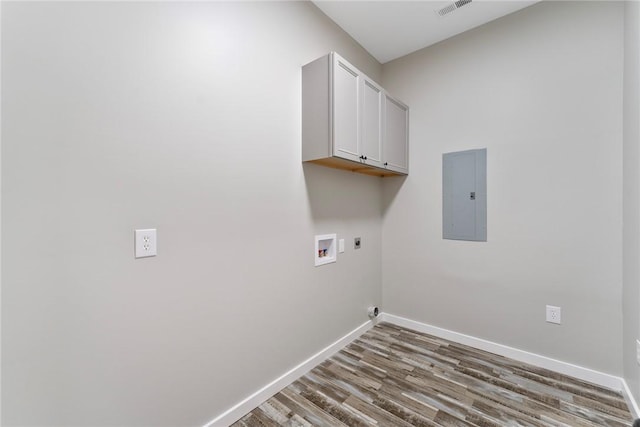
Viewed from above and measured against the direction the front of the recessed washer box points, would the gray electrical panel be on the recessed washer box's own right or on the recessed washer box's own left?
on the recessed washer box's own left

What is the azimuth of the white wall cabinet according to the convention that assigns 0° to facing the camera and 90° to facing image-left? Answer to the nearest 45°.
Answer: approximately 315°

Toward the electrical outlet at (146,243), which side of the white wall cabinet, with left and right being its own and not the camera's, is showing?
right

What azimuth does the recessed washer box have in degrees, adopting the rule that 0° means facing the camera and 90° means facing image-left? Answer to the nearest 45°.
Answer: approximately 315°

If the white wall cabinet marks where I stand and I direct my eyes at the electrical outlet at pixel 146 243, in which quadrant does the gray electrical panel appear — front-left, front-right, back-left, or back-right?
back-left

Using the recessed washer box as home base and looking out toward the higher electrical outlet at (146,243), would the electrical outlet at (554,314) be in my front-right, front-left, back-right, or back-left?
back-left

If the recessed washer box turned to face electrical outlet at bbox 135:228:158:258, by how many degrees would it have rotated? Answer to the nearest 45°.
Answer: approximately 90° to its right
